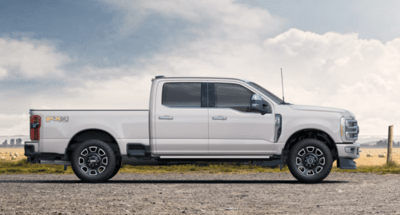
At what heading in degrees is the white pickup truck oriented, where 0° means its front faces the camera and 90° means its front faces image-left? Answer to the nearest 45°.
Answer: approximately 270°
